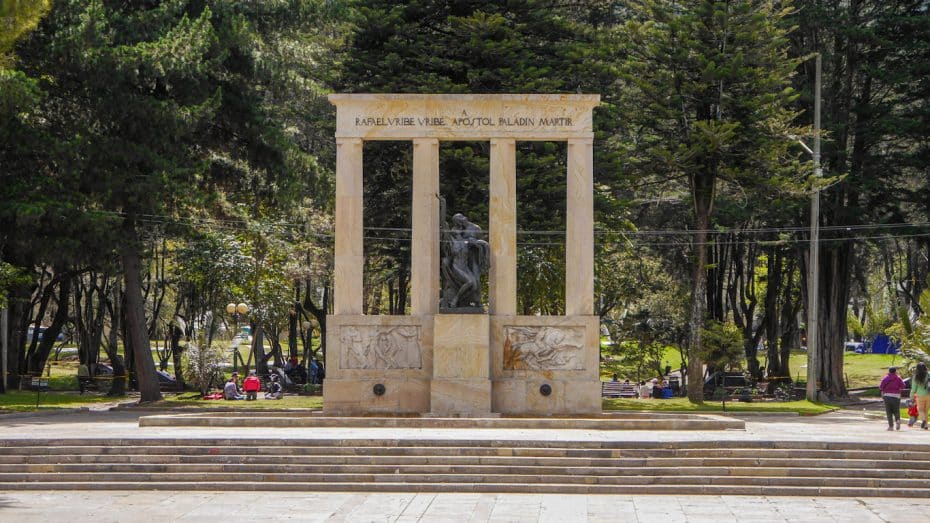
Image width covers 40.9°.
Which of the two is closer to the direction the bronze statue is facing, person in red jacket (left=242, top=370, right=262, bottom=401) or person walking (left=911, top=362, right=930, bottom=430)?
the person walking

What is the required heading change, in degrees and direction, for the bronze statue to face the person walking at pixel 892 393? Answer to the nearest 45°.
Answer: approximately 90° to its left

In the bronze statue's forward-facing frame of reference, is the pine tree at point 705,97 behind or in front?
behind

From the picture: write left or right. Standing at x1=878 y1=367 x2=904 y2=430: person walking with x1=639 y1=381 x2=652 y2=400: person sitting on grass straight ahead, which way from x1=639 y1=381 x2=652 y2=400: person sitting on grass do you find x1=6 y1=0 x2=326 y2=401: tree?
left

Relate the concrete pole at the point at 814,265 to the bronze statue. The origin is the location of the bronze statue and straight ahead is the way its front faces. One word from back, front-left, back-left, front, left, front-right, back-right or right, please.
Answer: back-left

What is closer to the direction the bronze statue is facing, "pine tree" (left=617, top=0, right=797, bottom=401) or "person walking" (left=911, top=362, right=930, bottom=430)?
the person walking

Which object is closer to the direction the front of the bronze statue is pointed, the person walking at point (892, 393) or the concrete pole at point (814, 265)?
the person walking

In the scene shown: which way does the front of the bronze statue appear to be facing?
toward the camera

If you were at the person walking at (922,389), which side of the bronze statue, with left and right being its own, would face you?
left

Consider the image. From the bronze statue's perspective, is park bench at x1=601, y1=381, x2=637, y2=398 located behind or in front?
behind

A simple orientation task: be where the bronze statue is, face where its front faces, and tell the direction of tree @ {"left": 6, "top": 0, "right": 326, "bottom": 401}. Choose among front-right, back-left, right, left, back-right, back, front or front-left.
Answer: back-right

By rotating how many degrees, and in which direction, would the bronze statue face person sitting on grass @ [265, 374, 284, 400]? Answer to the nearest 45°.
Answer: approximately 135° to its right

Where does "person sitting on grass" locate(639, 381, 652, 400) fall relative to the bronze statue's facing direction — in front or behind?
behind
